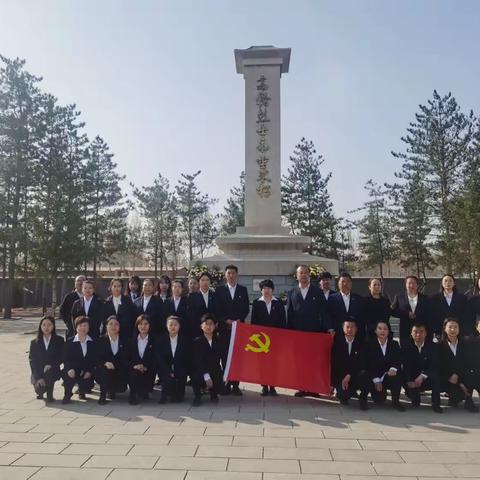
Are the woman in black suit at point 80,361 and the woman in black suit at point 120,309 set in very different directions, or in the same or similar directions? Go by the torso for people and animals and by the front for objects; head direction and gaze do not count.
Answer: same or similar directions

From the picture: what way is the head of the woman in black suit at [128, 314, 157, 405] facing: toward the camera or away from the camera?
toward the camera

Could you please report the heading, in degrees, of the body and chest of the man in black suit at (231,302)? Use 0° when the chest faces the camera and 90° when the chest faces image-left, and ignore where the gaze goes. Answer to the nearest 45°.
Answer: approximately 0°

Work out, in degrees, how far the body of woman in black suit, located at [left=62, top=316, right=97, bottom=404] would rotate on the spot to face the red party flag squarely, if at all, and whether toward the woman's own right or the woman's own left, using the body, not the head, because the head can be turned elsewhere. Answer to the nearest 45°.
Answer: approximately 90° to the woman's own left

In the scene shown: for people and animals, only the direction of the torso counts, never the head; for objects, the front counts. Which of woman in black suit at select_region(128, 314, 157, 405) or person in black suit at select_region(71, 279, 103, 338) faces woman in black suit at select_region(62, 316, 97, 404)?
the person in black suit

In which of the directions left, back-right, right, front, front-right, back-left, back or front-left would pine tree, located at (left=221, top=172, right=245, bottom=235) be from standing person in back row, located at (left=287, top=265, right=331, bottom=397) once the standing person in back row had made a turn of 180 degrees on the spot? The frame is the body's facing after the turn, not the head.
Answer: front

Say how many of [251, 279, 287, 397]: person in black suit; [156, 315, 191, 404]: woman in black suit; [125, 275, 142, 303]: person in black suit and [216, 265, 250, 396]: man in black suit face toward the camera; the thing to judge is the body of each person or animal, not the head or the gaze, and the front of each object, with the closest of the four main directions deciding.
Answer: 4

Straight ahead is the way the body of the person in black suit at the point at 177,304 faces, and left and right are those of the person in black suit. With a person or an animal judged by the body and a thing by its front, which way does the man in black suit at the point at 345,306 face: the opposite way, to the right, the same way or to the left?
the same way

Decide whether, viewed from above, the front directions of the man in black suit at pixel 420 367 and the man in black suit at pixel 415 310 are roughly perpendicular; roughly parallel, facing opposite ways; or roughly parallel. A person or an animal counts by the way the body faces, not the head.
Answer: roughly parallel

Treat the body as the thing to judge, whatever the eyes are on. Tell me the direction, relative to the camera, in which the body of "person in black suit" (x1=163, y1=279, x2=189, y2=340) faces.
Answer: toward the camera

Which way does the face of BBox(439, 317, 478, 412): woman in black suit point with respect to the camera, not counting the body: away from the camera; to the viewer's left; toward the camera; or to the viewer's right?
toward the camera

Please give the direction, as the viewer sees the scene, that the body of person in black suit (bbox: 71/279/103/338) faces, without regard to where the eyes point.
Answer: toward the camera

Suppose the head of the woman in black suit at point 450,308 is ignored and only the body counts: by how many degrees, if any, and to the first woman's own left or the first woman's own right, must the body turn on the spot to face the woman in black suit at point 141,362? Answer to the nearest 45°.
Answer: approximately 45° to the first woman's own right

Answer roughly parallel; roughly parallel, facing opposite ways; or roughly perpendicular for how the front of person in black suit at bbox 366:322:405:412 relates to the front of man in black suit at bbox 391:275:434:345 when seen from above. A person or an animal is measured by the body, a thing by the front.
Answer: roughly parallel

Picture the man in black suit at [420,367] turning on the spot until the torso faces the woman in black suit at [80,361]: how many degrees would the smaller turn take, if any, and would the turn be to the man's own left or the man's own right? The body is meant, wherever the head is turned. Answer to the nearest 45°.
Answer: approximately 90° to the man's own right

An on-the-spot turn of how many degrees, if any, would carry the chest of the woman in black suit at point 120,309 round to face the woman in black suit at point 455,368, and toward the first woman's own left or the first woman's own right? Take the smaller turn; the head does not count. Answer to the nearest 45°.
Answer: approximately 45° to the first woman's own left
